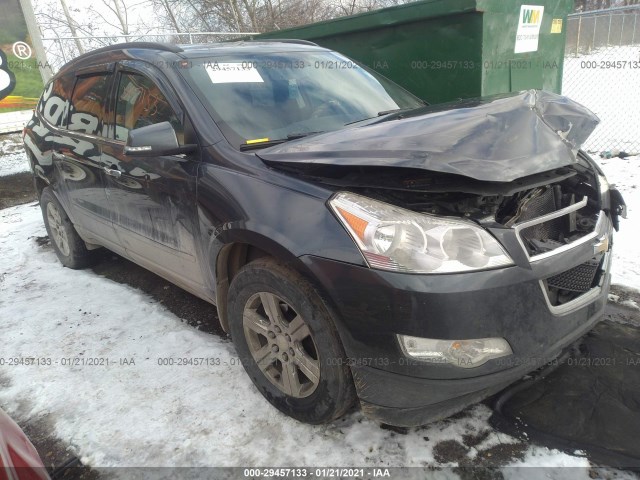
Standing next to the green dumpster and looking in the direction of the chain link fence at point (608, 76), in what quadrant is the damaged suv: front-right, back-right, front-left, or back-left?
back-right

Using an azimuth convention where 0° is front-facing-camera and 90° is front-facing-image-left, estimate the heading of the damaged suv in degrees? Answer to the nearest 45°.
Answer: approximately 315°

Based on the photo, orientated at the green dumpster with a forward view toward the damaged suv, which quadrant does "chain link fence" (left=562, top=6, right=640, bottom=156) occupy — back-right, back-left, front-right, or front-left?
back-left

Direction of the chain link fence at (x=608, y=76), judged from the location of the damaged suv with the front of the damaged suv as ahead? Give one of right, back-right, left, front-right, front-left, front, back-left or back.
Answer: left

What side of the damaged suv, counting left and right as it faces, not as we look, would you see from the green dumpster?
left
